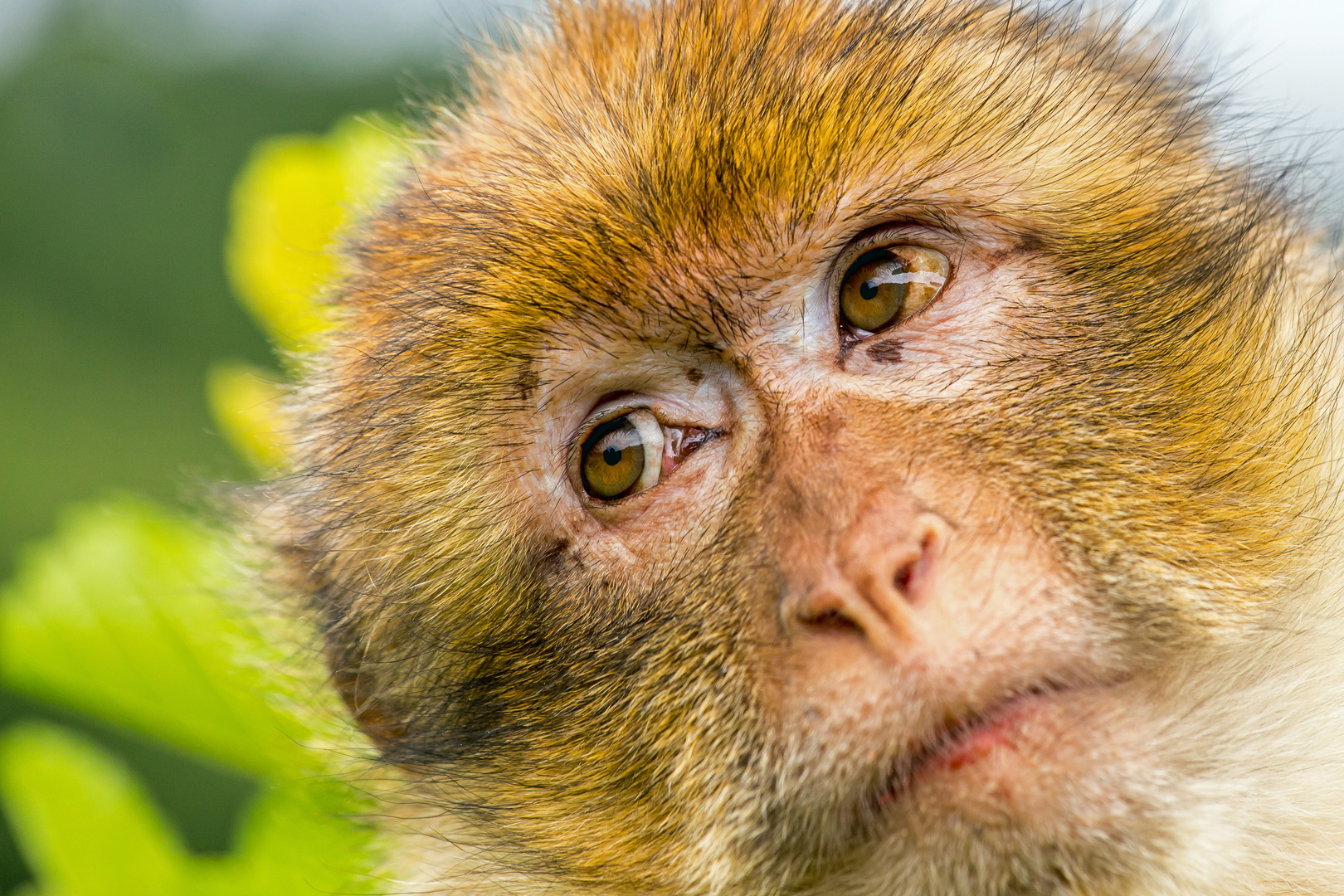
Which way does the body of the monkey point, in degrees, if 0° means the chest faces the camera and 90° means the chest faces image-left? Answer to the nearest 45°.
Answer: approximately 0°
